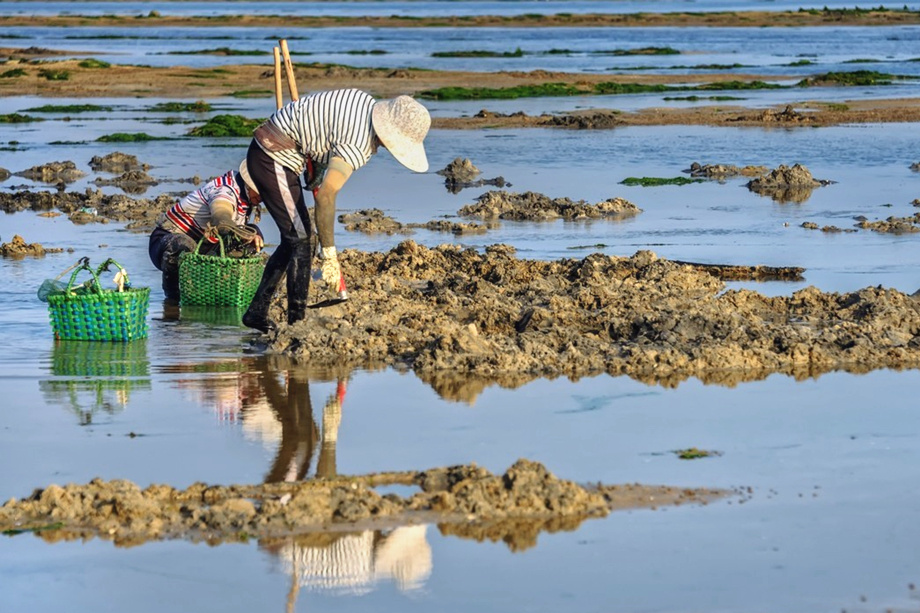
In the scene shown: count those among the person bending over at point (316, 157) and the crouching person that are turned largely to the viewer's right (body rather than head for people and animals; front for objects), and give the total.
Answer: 2

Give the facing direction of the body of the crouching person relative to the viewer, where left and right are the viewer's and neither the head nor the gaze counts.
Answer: facing to the right of the viewer

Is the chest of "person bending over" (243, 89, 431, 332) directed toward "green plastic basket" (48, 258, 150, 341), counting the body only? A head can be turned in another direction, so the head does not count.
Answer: no

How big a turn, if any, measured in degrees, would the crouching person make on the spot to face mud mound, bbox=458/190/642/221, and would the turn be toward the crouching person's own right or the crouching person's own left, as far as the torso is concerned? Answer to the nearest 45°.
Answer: approximately 45° to the crouching person's own left

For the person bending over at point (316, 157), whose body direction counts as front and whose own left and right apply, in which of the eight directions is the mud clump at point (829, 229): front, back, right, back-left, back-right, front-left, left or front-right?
front-left

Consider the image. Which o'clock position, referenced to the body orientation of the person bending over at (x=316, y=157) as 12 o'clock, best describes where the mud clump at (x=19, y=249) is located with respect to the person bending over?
The mud clump is roughly at 8 o'clock from the person bending over.

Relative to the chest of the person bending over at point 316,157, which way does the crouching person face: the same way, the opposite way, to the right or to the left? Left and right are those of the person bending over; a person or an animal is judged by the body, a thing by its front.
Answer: the same way

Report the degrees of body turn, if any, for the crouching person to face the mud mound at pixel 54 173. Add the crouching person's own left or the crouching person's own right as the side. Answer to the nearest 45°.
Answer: approximately 90° to the crouching person's own left

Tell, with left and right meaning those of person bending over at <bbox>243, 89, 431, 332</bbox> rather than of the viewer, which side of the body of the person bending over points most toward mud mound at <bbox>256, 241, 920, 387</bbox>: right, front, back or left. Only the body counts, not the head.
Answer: front

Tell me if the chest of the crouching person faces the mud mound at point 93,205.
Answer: no

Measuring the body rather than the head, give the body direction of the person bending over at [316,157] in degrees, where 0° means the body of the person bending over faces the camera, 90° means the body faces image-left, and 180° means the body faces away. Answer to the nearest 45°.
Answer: approximately 270°

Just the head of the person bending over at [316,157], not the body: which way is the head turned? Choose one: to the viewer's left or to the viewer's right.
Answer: to the viewer's right

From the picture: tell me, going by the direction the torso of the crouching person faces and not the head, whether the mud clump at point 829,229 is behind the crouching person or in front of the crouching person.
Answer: in front
